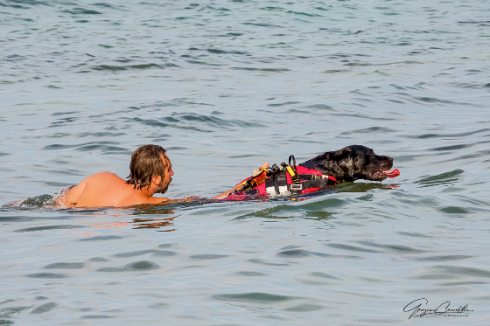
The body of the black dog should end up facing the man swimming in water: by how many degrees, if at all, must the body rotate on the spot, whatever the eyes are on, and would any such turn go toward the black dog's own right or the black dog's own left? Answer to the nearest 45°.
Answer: approximately 135° to the black dog's own right

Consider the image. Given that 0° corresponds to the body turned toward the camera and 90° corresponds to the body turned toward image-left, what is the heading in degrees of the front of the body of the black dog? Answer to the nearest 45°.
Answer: approximately 270°
